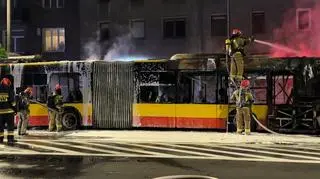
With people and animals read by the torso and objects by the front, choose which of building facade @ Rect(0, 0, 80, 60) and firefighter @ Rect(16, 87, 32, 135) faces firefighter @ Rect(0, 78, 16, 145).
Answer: the building facade

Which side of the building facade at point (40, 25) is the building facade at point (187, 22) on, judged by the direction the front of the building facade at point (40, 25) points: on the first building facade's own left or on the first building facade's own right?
on the first building facade's own left

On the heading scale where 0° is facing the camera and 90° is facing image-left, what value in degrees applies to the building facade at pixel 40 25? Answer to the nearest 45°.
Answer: approximately 0°

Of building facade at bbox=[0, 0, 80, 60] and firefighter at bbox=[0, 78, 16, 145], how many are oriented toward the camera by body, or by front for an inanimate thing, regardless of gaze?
1

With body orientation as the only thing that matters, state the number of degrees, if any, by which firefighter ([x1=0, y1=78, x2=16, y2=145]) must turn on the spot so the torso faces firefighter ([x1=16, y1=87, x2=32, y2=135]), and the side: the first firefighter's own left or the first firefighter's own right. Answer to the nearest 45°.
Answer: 0° — they already face them

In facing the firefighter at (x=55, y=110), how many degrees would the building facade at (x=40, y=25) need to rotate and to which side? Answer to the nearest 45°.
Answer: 0° — it already faces them

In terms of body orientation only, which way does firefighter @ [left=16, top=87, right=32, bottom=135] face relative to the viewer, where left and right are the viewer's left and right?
facing to the right of the viewer

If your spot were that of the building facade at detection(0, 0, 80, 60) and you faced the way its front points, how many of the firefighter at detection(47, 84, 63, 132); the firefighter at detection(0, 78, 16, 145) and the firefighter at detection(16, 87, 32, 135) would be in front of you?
3
